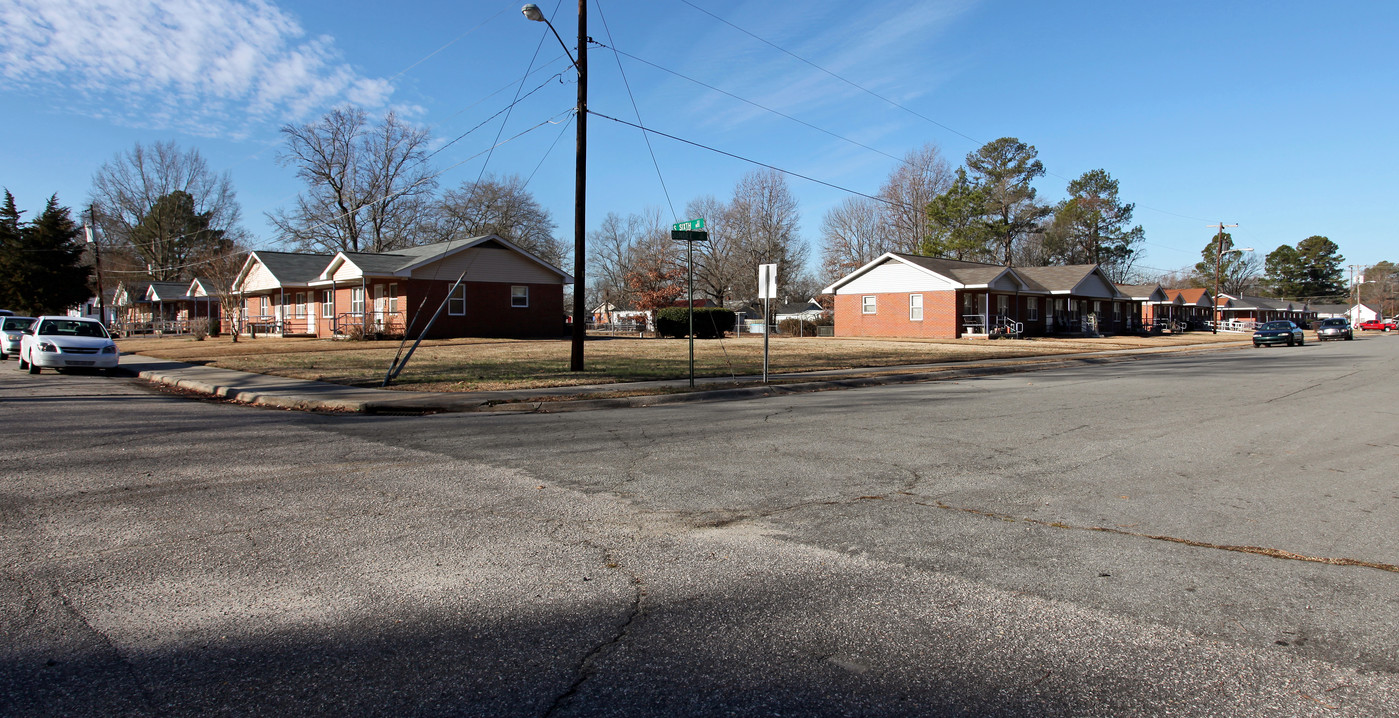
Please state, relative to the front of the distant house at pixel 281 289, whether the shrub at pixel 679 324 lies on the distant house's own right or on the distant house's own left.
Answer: on the distant house's own left

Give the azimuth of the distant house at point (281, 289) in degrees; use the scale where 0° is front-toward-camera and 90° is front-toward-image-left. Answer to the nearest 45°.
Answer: approximately 45°

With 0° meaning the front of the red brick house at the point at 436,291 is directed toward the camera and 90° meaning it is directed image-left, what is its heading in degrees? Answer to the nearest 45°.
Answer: approximately 45°

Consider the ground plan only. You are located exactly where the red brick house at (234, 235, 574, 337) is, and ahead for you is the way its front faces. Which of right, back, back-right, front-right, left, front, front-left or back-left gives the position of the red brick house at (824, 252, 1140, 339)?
back-left

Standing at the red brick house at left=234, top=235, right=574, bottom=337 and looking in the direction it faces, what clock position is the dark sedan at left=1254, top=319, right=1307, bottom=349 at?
The dark sedan is roughly at 8 o'clock from the red brick house.

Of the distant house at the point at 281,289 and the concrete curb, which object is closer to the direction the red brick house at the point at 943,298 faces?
the concrete curb

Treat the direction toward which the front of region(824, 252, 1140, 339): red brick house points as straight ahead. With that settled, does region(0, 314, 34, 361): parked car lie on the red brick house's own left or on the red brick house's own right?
on the red brick house's own right

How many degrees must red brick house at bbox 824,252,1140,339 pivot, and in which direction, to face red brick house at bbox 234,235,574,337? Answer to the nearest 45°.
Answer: approximately 90° to its right

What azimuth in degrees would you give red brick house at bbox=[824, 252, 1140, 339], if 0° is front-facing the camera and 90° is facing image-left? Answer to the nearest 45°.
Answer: approximately 315°
